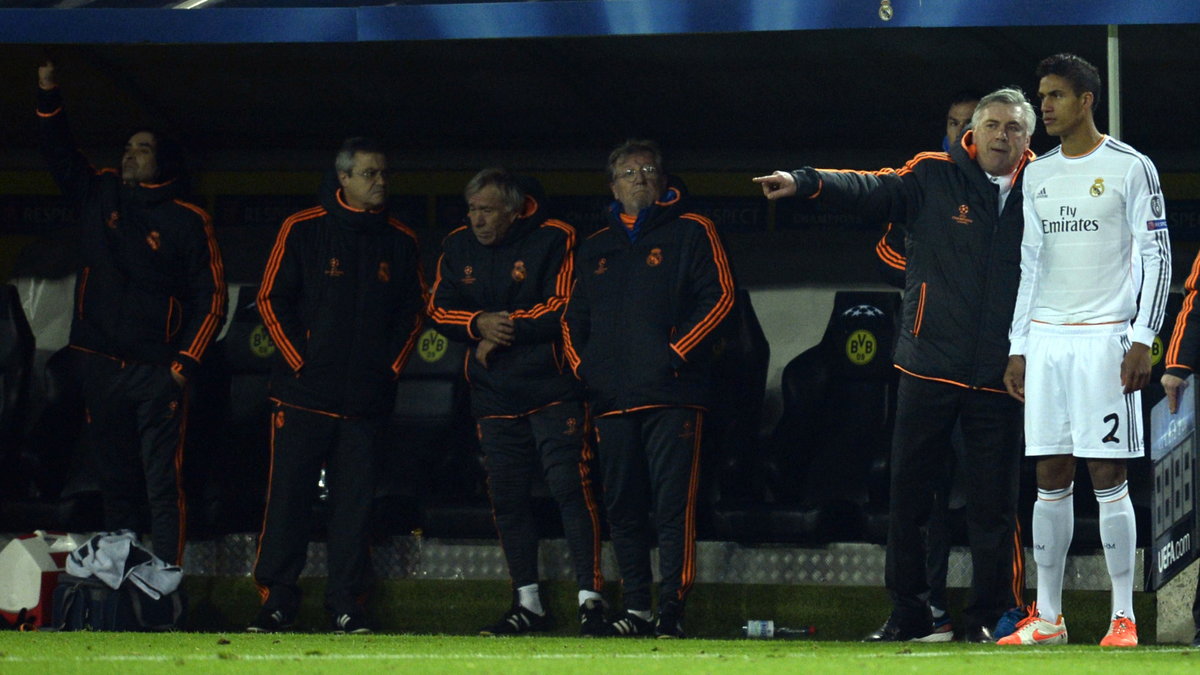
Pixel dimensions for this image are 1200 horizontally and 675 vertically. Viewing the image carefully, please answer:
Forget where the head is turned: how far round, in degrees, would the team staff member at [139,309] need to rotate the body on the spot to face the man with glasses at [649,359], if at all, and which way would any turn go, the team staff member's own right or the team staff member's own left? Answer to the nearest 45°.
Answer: approximately 90° to the team staff member's own left

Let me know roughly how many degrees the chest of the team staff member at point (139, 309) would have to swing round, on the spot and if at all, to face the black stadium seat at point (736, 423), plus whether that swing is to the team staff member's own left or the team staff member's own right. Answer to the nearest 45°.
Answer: approximately 135° to the team staff member's own left

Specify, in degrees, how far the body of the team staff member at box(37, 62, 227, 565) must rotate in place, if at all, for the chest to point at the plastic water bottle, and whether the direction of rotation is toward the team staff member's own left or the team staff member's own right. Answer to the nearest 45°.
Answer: approximately 90° to the team staff member's own left

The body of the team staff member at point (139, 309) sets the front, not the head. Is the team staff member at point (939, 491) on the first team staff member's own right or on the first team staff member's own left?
on the first team staff member's own left

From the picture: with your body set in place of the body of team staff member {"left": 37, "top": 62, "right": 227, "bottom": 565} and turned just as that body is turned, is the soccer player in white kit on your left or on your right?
on your left
